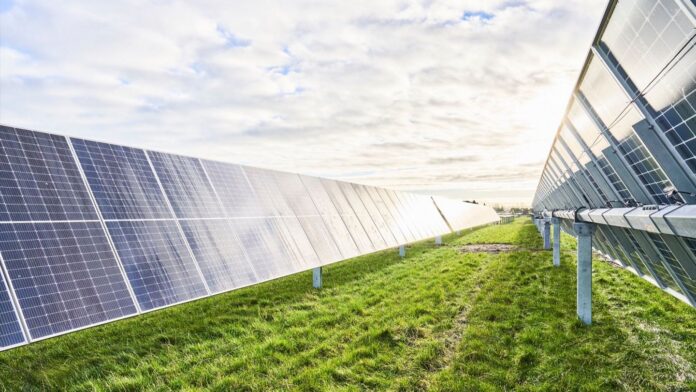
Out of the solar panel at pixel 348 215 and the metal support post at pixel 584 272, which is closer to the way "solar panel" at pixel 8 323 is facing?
the metal support post

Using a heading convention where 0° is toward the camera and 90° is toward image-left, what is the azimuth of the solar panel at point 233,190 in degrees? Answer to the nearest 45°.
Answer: approximately 315°

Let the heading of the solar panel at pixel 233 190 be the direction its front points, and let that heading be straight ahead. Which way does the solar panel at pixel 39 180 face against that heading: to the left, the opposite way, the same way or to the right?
the same way

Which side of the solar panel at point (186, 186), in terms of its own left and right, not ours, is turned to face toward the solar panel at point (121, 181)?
right

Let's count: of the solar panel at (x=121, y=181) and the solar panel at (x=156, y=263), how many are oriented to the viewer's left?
0

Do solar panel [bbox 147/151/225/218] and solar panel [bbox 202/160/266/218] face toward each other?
no

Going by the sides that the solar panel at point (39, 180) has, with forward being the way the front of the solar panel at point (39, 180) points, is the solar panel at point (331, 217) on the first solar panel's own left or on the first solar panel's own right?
on the first solar panel's own left

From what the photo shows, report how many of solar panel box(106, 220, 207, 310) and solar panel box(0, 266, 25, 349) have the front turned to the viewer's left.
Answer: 0

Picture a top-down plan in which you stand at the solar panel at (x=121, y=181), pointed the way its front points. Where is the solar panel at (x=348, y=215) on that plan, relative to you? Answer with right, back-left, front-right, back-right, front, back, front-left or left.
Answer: left

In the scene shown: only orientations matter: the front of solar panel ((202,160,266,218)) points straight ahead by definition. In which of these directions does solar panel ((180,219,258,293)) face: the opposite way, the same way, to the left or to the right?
the same way

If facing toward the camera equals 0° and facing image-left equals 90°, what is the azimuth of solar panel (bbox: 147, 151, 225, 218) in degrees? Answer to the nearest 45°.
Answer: approximately 315°

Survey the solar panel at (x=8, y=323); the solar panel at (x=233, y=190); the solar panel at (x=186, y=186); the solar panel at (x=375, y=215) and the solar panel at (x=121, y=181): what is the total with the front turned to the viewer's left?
0

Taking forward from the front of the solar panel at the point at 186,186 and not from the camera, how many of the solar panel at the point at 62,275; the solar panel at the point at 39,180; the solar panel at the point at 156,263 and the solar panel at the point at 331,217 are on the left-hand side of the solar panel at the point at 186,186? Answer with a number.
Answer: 1

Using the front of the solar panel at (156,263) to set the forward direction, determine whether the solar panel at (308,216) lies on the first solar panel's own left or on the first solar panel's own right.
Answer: on the first solar panel's own left

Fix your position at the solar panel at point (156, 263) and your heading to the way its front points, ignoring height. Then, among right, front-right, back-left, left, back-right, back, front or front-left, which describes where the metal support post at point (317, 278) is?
left

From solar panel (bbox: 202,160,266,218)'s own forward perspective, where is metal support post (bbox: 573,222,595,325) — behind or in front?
in front

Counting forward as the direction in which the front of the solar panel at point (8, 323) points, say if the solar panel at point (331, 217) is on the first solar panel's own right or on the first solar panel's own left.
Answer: on the first solar panel's own left

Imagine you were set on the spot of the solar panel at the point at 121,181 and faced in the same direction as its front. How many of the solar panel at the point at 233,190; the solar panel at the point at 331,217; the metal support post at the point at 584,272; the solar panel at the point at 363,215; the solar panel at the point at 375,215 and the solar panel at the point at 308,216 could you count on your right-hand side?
0

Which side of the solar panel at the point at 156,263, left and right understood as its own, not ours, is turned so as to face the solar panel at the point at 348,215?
left
